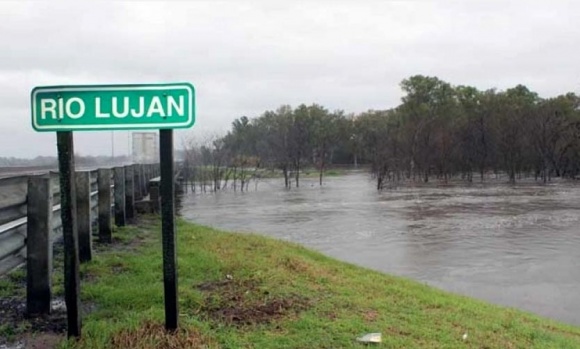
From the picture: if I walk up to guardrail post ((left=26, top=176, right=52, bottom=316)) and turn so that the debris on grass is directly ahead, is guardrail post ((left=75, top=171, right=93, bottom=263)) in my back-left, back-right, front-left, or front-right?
back-left

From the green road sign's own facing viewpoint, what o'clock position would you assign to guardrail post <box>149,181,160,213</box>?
The guardrail post is roughly at 6 o'clock from the green road sign.

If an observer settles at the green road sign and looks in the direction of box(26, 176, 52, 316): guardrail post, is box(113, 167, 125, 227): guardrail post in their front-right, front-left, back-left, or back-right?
front-right

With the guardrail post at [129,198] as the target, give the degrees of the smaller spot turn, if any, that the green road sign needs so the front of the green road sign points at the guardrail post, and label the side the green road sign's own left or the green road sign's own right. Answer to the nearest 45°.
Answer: approximately 180°

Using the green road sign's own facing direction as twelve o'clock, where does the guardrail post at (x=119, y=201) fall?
The guardrail post is roughly at 6 o'clock from the green road sign.

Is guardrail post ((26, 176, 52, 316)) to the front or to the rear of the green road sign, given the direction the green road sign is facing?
to the rear

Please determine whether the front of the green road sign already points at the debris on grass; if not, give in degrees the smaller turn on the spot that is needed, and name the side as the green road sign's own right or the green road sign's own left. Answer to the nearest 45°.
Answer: approximately 90° to the green road sign's own left

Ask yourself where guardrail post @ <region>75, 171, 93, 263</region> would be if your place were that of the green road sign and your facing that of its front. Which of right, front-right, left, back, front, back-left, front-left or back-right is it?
back

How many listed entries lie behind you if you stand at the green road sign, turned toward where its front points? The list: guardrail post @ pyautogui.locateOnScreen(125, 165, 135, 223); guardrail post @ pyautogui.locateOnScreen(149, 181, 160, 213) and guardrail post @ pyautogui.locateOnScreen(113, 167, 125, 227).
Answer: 3

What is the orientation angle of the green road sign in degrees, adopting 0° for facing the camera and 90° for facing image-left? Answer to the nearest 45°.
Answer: approximately 0°

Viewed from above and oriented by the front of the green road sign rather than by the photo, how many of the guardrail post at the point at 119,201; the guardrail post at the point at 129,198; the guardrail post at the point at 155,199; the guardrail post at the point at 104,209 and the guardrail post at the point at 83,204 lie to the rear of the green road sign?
5

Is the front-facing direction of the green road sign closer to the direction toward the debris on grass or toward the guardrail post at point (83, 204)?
the debris on grass

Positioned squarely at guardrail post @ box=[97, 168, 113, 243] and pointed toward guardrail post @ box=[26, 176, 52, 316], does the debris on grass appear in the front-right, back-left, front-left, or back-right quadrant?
front-left
